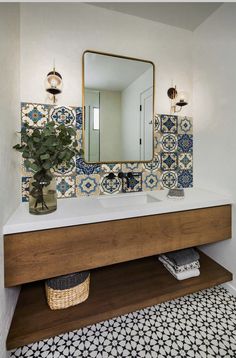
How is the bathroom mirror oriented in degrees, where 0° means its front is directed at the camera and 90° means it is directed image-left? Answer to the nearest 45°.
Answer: approximately 315°

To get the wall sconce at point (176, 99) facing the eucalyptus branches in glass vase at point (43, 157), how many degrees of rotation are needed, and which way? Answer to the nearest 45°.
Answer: approximately 90° to its right

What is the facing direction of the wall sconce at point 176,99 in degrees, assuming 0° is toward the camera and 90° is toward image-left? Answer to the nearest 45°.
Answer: approximately 315°

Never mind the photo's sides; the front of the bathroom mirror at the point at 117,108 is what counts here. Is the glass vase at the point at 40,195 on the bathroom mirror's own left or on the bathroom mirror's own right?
on the bathroom mirror's own right

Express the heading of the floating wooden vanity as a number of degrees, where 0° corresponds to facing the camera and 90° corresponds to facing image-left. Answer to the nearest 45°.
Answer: approximately 315°
